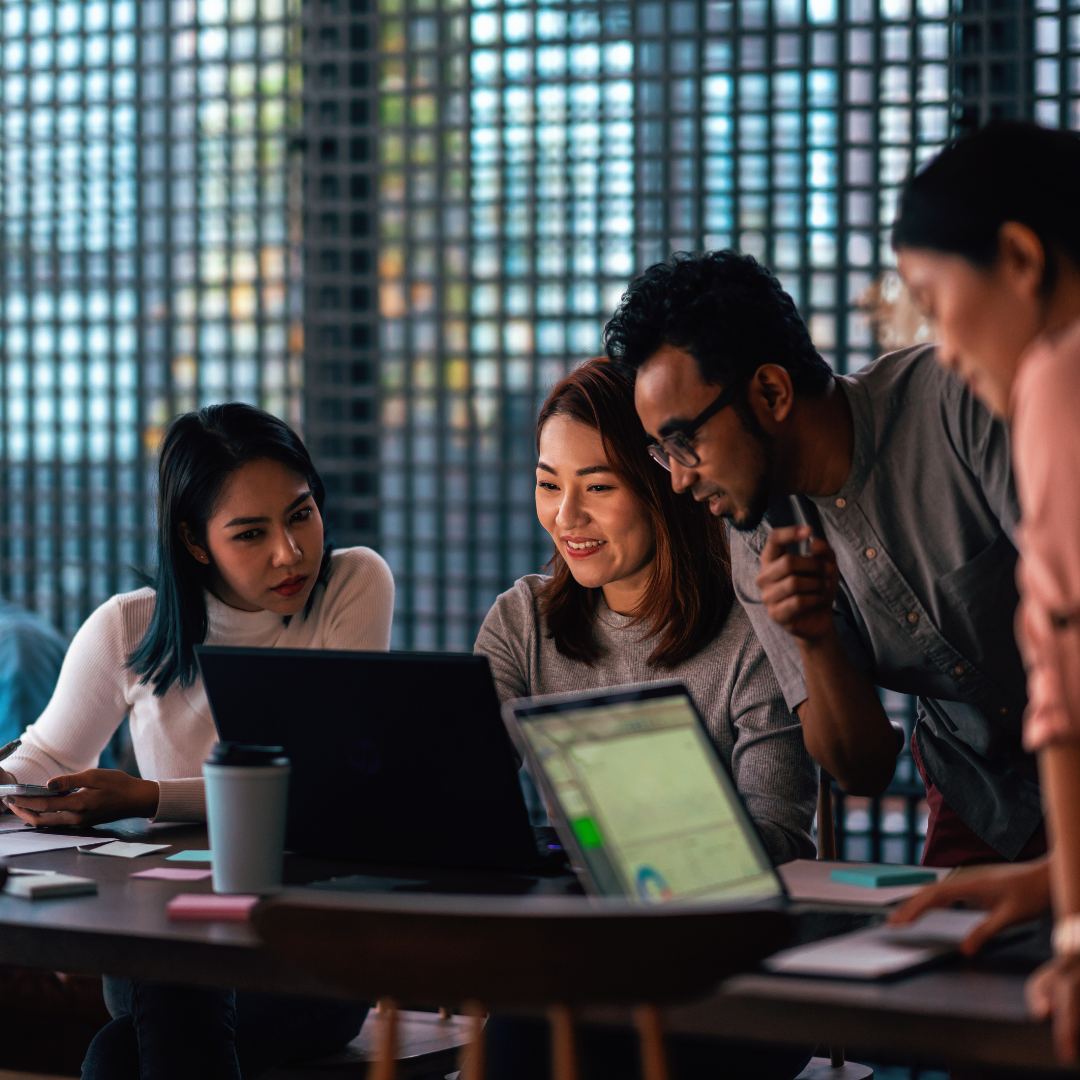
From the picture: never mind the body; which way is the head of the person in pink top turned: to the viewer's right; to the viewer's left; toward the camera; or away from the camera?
to the viewer's left

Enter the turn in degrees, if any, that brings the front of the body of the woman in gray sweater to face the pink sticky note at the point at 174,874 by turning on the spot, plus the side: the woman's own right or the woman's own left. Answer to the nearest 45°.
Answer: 0° — they already face it

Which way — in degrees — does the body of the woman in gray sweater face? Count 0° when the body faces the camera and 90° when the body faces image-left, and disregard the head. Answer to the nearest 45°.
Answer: approximately 45°

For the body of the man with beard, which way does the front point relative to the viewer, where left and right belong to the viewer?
facing the viewer and to the left of the viewer

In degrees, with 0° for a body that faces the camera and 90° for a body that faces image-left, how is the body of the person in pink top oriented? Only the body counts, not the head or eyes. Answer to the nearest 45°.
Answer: approximately 90°

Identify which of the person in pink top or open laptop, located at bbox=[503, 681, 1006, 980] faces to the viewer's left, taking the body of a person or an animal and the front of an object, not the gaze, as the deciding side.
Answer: the person in pink top

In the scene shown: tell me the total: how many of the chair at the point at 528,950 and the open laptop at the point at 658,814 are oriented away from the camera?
1

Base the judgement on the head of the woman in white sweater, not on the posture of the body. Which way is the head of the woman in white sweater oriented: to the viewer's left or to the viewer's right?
to the viewer's right

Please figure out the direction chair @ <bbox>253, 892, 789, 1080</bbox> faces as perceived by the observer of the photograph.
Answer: facing away from the viewer
